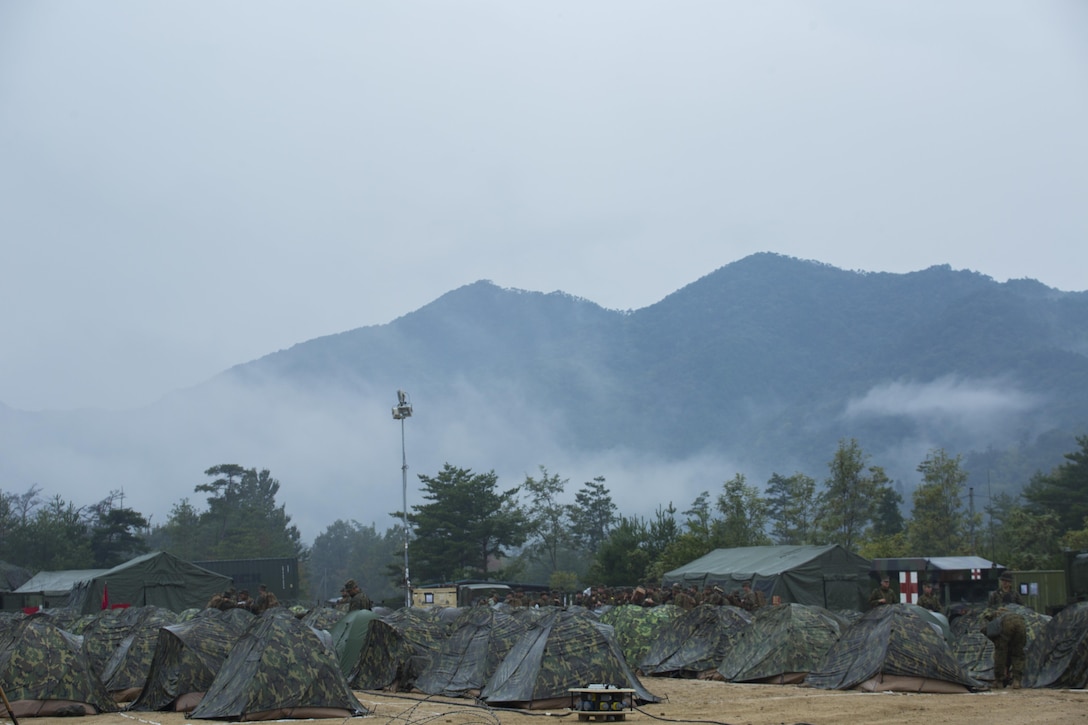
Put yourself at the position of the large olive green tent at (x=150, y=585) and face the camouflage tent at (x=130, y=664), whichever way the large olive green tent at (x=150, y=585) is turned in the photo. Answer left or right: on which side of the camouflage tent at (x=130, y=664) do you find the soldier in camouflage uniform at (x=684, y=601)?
left

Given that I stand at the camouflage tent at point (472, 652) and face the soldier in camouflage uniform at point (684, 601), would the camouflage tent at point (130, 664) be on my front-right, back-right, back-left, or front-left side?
back-left
